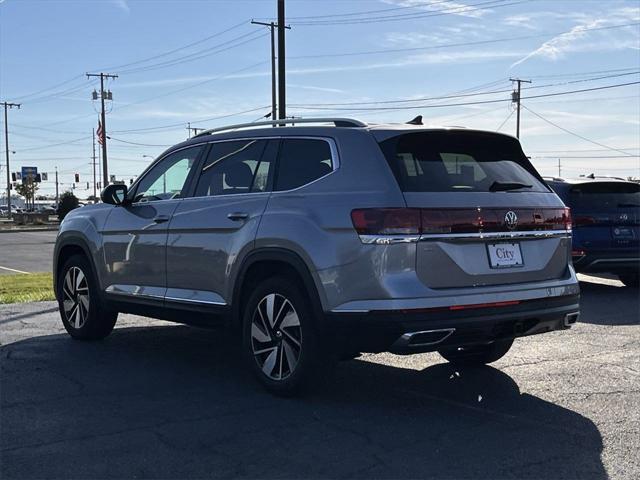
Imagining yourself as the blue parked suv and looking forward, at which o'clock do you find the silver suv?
The silver suv is roughly at 8 o'clock from the blue parked suv.

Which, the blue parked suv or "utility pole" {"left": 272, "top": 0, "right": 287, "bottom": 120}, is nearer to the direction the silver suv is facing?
the utility pole

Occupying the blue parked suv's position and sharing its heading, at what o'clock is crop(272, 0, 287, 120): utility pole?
The utility pole is roughly at 12 o'clock from the blue parked suv.

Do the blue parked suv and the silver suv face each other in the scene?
no

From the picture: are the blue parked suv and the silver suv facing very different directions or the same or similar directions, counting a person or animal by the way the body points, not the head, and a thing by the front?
same or similar directions

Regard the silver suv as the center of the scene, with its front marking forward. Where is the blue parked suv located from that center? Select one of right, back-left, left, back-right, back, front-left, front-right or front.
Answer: right

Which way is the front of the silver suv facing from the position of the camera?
facing away from the viewer and to the left of the viewer

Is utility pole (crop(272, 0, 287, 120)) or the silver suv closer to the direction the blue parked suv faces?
the utility pole

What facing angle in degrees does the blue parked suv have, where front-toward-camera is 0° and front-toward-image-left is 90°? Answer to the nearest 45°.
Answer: approximately 135°

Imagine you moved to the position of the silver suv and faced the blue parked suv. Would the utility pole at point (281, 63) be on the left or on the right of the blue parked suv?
left

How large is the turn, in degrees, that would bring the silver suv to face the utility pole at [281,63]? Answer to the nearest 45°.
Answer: approximately 45° to its right

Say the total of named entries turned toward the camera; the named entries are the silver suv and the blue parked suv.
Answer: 0
